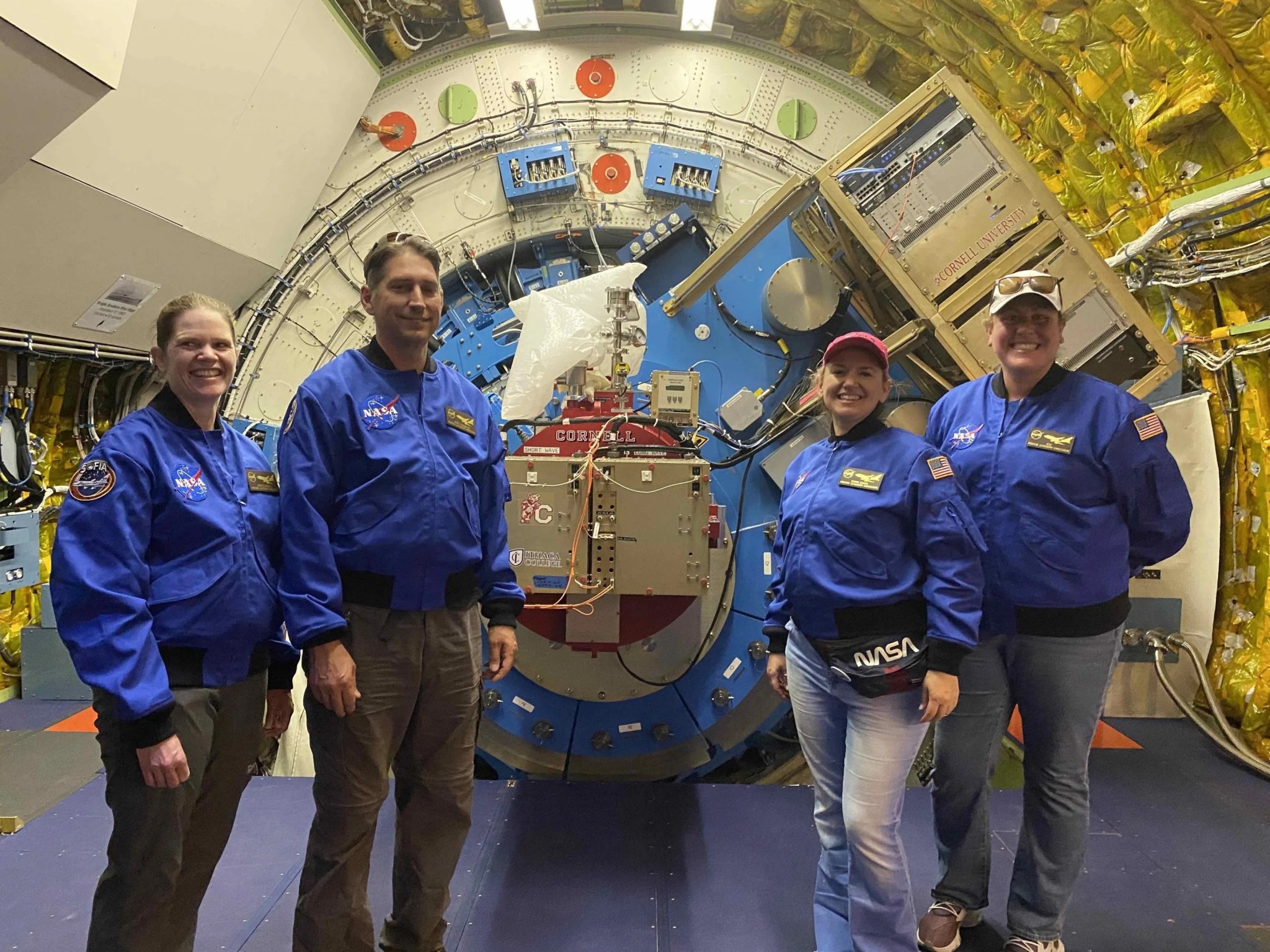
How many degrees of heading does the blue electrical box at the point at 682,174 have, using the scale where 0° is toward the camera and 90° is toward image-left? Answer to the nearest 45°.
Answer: approximately 0°

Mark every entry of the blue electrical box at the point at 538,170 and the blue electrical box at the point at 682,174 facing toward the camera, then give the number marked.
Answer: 2

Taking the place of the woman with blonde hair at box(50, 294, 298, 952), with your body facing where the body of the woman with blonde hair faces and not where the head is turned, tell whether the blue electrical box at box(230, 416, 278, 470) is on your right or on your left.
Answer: on your left

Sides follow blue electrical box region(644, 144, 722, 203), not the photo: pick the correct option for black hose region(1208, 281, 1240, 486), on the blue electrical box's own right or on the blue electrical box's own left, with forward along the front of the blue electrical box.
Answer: on the blue electrical box's own left

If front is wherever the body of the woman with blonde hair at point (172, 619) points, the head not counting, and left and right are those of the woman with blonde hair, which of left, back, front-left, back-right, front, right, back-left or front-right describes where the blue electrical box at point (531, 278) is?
left

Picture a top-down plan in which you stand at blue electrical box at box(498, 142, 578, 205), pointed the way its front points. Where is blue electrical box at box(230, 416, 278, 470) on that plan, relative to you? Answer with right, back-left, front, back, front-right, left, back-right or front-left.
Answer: right

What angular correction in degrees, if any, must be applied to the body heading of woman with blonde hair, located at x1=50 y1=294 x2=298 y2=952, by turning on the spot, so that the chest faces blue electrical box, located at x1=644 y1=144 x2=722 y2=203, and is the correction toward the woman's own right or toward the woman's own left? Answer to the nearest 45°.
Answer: approximately 90° to the woman's own left

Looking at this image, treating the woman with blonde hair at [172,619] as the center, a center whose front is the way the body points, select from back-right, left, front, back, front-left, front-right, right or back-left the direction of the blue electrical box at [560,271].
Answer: left

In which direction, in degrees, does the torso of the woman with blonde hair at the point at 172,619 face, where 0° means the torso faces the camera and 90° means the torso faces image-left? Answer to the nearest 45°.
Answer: approximately 315°

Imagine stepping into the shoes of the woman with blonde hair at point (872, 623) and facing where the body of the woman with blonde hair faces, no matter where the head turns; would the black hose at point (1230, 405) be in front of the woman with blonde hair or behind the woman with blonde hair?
behind

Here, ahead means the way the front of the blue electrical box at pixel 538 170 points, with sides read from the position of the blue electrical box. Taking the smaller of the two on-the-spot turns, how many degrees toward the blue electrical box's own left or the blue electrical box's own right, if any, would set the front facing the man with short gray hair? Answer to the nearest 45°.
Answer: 0° — it already faces them

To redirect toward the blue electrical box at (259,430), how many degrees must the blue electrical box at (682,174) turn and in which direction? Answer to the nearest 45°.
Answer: approximately 90° to its right

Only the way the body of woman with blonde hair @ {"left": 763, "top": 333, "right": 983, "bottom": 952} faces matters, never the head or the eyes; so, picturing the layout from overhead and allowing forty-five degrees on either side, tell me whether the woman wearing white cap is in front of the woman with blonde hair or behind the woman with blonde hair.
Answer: behind
